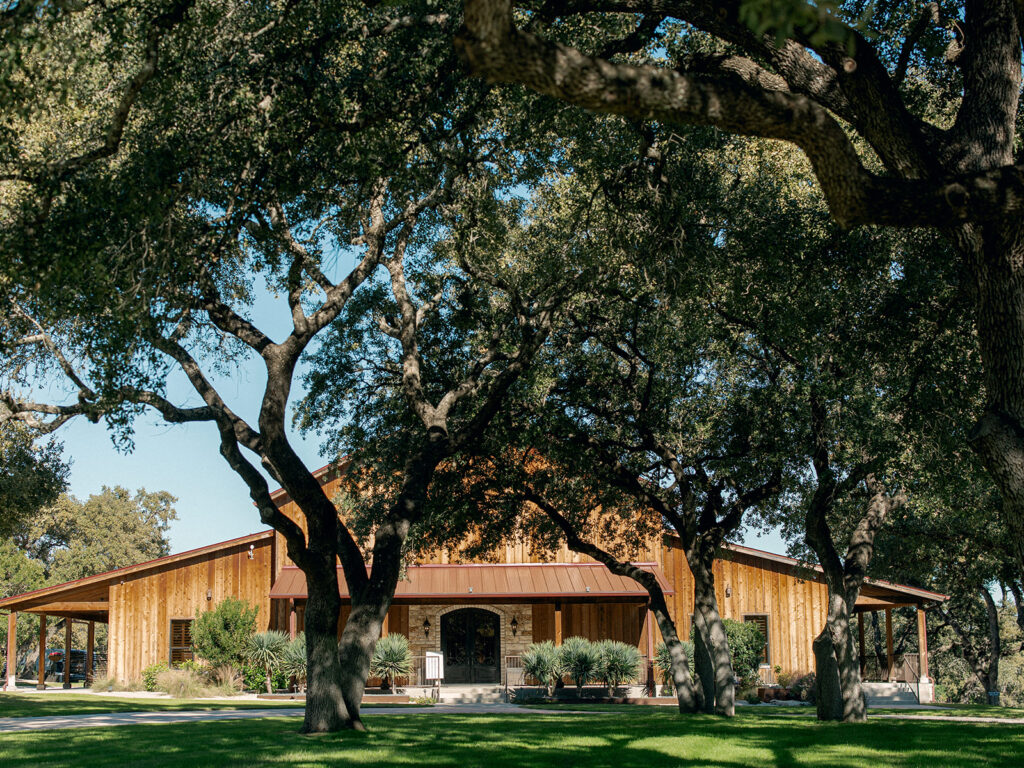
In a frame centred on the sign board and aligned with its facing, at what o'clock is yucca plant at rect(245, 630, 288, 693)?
The yucca plant is roughly at 4 o'clock from the sign board.

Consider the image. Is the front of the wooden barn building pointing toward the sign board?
yes

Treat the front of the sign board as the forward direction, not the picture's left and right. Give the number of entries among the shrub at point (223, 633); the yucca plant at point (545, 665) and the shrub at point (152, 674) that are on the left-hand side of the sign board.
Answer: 1

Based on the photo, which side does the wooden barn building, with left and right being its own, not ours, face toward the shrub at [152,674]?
right

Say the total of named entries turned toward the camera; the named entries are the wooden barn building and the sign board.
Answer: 2

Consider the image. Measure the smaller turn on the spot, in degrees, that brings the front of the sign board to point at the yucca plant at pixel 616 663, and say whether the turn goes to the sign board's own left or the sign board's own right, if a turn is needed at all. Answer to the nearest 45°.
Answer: approximately 90° to the sign board's own left

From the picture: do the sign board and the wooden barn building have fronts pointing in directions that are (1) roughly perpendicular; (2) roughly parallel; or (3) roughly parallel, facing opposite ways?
roughly parallel

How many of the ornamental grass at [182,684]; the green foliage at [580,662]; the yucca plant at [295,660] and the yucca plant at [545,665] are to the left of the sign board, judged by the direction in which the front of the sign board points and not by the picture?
2

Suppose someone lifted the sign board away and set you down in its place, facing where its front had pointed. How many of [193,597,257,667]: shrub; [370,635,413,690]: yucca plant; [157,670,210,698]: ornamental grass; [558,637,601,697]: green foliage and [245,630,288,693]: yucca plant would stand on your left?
1

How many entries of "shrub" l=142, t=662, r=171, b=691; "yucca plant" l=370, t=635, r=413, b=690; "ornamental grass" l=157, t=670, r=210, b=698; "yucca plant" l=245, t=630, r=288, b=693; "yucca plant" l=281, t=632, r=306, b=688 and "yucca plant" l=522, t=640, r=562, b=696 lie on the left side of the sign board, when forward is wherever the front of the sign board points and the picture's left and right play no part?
1

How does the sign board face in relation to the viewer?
toward the camera

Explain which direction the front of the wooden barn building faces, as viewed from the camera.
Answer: facing the viewer
